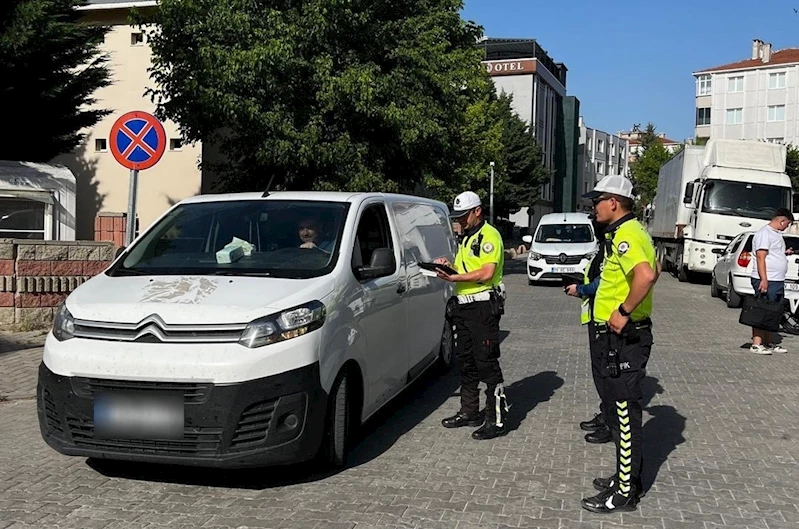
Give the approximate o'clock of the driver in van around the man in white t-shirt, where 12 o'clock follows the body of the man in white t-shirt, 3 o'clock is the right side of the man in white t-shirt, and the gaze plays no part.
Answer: The driver in van is roughly at 4 o'clock from the man in white t-shirt.

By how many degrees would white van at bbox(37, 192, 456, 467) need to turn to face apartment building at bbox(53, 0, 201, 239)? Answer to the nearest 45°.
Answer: approximately 135° to its right

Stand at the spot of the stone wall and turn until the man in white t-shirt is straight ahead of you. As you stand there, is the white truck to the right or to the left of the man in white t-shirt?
left

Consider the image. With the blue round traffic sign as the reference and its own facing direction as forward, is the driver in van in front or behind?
in front

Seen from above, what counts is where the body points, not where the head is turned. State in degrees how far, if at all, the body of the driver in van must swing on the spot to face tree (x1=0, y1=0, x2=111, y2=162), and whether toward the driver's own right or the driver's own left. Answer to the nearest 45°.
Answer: approximately 90° to the driver's own right

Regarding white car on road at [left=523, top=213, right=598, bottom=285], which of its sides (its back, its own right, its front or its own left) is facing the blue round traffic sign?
front

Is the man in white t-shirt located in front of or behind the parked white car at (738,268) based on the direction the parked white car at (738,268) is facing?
behind

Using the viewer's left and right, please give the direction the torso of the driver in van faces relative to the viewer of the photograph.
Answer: facing the viewer and to the left of the viewer

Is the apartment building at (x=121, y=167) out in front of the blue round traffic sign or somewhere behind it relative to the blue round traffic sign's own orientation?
behind

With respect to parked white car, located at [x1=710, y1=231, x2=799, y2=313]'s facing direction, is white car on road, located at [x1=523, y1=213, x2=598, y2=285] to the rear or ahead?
ahead

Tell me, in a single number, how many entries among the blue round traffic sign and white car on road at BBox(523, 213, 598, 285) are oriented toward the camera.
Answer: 2

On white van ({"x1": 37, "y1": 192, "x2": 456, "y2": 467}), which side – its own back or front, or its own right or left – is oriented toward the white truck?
back

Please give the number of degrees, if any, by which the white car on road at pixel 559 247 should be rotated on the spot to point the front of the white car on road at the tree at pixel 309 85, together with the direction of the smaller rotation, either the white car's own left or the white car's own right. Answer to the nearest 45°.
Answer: approximately 45° to the white car's own right
